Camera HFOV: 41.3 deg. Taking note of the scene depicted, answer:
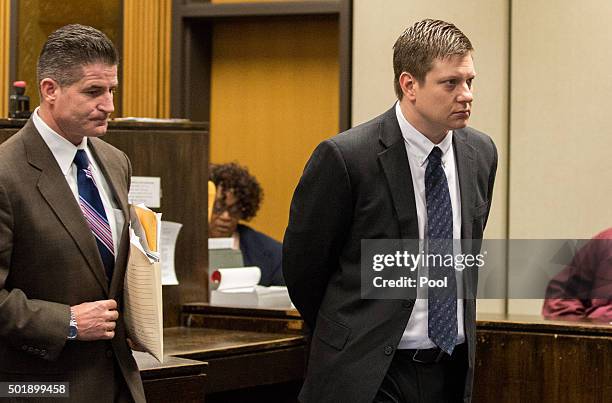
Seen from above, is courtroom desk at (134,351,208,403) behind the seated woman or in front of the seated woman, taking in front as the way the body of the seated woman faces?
in front

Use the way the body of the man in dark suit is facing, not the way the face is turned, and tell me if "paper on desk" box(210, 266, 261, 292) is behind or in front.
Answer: behind

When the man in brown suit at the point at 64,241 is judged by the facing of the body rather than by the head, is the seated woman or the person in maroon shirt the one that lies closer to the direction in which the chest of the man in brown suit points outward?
the person in maroon shirt

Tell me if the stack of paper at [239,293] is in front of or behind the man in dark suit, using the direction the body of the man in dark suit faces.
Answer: behind

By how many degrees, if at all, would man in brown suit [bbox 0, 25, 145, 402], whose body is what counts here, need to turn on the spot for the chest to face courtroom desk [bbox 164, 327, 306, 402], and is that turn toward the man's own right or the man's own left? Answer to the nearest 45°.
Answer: approximately 90° to the man's own left

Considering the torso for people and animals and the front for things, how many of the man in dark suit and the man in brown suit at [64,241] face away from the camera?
0

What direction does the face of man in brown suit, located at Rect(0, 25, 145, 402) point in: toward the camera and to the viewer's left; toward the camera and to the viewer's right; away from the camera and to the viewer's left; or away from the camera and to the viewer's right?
toward the camera and to the viewer's right

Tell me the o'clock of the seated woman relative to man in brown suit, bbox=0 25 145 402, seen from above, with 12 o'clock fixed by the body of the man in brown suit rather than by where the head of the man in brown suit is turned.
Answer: The seated woman is roughly at 8 o'clock from the man in brown suit.

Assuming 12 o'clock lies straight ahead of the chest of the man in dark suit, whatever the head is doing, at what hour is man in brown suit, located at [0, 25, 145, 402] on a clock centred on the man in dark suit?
The man in brown suit is roughly at 4 o'clock from the man in dark suit.

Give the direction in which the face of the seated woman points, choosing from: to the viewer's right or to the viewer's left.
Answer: to the viewer's left

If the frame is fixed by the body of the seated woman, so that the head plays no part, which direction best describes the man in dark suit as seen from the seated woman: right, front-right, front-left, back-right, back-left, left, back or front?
front-left

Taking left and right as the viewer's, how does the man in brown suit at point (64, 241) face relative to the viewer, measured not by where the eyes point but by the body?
facing the viewer and to the right of the viewer
